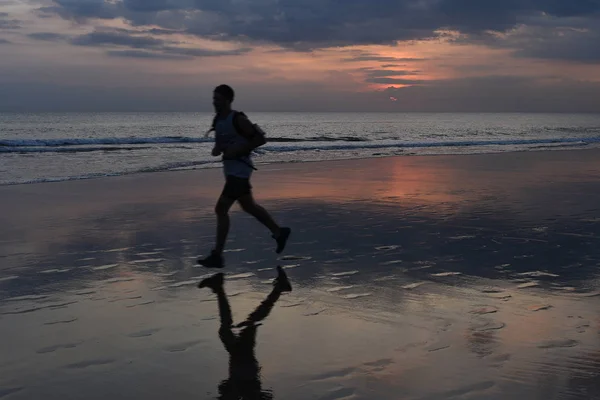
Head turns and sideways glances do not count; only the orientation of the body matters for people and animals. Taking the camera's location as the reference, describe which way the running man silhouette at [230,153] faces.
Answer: facing to the left of the viewer
